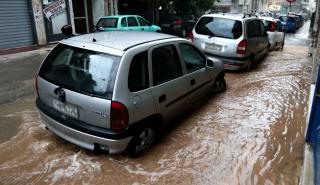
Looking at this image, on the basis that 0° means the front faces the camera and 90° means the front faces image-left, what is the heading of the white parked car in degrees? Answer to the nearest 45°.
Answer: approximately 225°

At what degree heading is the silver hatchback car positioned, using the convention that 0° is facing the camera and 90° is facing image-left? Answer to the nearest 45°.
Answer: approximately 225°

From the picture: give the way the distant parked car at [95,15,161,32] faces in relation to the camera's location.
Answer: facing away from the viewer and to the right of the viewer

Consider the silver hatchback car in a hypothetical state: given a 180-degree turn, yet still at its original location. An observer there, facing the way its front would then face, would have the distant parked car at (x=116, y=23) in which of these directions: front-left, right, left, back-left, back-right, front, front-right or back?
back-right

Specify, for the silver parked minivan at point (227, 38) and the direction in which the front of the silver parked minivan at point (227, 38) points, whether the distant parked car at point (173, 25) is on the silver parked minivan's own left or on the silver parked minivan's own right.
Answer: on the silver parked minivan's own left

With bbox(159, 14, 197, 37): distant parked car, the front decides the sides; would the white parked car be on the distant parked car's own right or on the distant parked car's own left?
on the distant parked car's own right

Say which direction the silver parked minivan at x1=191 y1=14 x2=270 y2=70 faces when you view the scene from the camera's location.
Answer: facing away from the viewer and to the right of the viewer

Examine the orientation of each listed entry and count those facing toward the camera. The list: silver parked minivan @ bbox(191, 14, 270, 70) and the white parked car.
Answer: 0

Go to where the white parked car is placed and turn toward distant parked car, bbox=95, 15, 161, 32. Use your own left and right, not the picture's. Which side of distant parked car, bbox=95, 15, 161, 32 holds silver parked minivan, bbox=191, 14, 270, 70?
left

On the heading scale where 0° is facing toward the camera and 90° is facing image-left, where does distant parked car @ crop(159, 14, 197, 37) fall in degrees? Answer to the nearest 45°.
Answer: approximately 225°

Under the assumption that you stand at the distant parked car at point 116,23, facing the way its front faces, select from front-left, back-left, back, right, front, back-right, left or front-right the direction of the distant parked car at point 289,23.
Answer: front

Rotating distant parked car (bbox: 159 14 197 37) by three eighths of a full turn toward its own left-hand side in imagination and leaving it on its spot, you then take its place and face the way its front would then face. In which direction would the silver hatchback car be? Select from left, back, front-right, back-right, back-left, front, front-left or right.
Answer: left

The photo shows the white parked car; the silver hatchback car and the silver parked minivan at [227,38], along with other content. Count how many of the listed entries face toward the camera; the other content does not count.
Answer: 0
